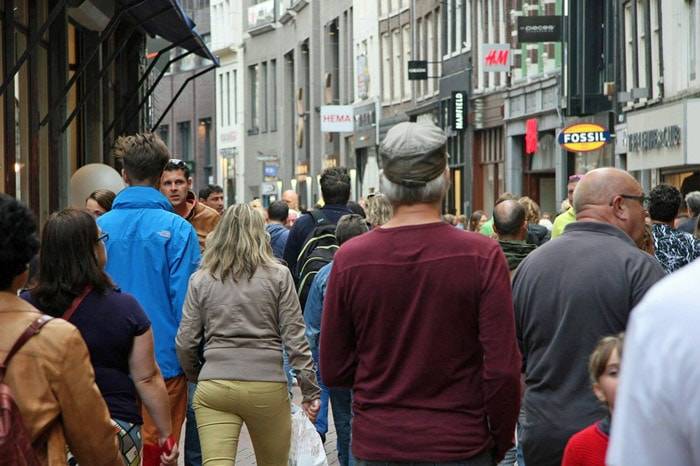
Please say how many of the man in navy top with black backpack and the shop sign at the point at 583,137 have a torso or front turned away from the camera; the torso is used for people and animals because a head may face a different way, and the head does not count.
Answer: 1

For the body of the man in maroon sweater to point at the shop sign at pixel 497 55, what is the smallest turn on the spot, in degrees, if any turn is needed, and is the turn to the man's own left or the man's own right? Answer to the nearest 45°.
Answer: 0° — they already face it

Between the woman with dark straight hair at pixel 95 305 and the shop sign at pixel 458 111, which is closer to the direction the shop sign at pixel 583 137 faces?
the woman with dark straight hair

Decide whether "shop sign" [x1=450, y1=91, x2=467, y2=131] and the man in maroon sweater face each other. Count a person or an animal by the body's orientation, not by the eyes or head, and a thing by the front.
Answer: yes

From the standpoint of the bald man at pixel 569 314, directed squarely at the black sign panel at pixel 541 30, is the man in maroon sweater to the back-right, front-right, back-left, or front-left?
back-left

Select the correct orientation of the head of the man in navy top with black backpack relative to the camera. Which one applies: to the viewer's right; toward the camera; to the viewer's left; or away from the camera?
away from the camera

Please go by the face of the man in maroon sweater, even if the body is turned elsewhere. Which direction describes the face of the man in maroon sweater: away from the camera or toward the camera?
away from the camera

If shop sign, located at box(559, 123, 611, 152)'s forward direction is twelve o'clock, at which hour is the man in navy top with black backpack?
The man in navy top with black backpack is roughly at 12 o'clock from the shop sign.

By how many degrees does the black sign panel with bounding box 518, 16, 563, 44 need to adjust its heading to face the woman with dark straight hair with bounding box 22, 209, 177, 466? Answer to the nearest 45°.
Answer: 0° — it already faces them

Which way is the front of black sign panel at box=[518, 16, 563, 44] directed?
toward the camera

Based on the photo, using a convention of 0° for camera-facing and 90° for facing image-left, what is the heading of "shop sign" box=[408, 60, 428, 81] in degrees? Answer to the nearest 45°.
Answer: approximately 0°

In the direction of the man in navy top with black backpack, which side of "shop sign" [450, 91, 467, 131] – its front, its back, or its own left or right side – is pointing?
front

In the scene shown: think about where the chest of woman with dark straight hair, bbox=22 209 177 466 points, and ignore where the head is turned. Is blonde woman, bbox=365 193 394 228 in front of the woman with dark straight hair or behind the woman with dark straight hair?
in front

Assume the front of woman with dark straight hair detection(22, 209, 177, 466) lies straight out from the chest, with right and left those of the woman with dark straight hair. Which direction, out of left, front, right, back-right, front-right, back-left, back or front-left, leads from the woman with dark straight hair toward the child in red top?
right

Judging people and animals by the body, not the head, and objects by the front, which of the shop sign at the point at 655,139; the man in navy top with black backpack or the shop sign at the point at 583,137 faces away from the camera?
the man in navy top with black backpack

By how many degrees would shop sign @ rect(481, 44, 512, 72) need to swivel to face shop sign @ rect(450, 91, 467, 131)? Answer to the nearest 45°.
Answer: approximately 180°

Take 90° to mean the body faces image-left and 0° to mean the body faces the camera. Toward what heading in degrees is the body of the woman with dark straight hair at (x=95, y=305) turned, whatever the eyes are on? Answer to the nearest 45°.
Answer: approximately 225°
